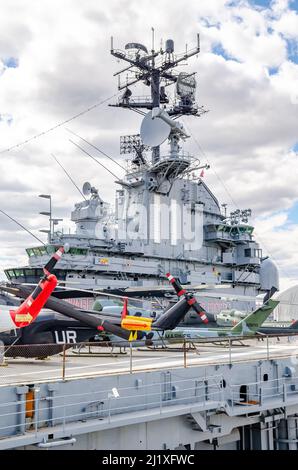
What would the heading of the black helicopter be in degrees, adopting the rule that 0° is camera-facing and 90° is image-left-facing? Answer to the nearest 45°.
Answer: approximately 90°

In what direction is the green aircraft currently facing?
to the viewer's left

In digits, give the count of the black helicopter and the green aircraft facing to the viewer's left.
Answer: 2

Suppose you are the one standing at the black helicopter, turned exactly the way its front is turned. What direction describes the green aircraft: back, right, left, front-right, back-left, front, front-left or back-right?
back-right

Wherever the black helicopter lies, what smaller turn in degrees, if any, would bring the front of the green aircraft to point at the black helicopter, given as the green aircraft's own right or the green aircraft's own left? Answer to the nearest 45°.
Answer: approximately 45° to the green aircraft's own left
